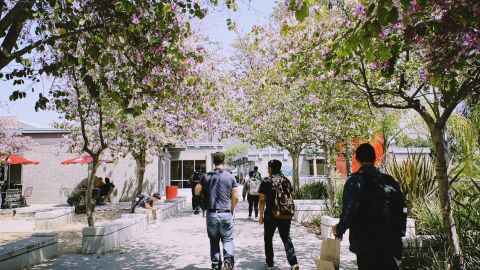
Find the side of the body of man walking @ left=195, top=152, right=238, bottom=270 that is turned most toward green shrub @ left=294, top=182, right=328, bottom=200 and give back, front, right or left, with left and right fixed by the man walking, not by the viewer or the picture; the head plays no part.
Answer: front

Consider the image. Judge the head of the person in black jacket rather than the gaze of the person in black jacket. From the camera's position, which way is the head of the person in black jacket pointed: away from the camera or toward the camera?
away from the camera

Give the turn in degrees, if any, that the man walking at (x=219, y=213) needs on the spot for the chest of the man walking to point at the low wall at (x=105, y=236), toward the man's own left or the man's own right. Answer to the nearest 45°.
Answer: approximately 45° to the man's own left

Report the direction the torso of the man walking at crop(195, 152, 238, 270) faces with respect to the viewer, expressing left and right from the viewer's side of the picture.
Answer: facing away from the viewer

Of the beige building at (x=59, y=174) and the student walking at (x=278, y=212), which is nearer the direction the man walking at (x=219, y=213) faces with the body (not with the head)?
the beige building

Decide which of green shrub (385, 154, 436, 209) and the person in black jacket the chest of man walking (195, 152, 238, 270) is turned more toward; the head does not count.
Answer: the green shrub

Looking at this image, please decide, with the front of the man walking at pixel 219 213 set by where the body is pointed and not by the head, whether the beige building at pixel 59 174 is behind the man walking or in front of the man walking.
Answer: in front

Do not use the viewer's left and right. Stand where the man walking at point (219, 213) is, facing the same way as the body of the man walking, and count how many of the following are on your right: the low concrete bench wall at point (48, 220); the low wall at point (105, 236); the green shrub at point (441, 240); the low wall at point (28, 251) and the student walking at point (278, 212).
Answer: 2

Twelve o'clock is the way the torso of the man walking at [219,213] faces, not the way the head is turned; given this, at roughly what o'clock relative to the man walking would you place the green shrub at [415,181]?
The green shrub is roughly at 2 o'clock from the man walking.

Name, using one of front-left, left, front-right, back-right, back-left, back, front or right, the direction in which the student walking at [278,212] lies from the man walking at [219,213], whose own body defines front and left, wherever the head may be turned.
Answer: right

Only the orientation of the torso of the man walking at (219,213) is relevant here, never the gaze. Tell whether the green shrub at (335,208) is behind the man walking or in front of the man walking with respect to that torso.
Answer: in front

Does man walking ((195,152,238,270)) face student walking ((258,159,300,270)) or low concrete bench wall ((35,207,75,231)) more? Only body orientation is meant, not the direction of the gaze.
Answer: the low concrete bench wall

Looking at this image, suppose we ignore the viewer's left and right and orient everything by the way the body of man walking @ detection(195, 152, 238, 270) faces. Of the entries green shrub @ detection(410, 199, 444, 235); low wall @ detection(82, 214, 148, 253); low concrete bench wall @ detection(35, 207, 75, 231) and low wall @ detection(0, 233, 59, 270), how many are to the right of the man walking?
1
